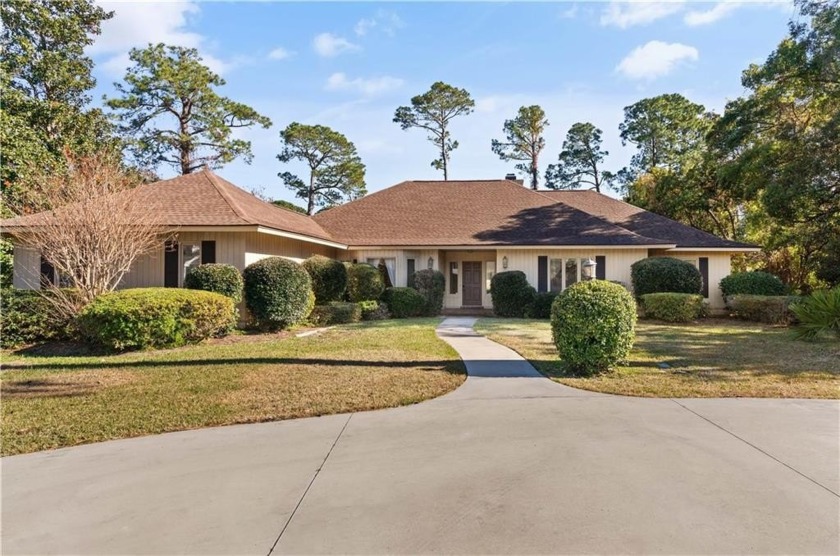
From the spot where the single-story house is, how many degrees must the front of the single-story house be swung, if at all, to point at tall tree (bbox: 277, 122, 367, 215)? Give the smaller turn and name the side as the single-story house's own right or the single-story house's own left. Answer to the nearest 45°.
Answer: approximately 180°

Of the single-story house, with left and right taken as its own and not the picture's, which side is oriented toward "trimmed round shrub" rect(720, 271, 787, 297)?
left

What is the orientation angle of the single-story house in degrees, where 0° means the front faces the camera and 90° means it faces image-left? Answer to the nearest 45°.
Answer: approximately 0°

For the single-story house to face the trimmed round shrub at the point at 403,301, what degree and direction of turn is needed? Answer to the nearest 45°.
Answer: approximately 45° to its right

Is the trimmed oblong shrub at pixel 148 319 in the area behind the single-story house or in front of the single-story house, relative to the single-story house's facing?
in front

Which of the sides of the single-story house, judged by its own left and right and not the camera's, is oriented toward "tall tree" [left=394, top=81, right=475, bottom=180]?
back

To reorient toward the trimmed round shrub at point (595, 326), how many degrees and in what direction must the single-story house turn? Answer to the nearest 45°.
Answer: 0° — it already faces it

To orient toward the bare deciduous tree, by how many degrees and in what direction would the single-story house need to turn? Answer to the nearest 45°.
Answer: approximately 45° to its right

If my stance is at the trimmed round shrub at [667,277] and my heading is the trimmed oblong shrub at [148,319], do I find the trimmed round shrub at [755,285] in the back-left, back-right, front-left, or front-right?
back-left

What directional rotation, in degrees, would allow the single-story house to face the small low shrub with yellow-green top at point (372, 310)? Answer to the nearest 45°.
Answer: approximately 45° to its right

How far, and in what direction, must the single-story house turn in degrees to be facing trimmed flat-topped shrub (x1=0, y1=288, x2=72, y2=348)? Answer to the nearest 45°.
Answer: approximately 45° to its right

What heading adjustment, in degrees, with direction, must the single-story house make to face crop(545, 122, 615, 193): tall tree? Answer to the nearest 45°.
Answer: approximately 135° to its left

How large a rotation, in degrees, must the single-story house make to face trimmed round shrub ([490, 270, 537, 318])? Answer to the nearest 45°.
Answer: approximately 45° to its left

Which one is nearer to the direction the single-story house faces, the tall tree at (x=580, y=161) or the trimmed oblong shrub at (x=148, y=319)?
the trimmed oblong shrub

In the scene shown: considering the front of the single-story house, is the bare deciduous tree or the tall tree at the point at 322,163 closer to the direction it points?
the bare deciduous tree
